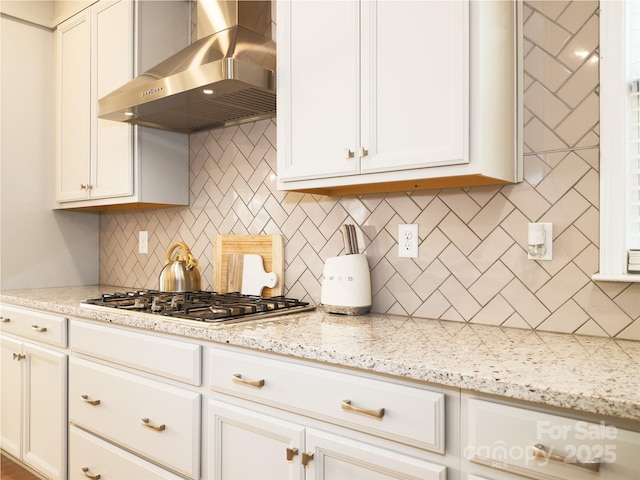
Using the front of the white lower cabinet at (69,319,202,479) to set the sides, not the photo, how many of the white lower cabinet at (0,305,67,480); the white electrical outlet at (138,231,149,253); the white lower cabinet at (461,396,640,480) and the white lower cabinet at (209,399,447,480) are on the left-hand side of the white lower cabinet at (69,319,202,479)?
2

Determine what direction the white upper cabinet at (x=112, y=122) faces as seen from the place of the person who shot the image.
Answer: facing the viewer and to the left of the viewer

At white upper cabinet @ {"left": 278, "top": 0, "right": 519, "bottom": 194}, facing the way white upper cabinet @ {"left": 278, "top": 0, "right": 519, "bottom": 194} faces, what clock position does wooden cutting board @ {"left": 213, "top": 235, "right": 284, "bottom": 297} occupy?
The wooden cutting board is roughly at 3 o'clock from the white upper cabinet.

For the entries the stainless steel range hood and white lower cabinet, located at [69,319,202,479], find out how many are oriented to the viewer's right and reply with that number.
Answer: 0

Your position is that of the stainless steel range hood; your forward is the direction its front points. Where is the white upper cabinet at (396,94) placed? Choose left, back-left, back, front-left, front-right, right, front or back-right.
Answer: left

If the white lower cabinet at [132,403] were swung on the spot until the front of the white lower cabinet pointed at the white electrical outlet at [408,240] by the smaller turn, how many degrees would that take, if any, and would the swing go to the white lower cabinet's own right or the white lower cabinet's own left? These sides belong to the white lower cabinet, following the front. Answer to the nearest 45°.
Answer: approximately 135° to the white lower cabinet's own left

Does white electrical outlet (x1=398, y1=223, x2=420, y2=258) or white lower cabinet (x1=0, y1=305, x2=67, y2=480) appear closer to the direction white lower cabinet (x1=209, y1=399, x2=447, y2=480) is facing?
the white lower cabinet

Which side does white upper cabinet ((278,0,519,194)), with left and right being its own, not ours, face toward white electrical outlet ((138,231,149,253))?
right

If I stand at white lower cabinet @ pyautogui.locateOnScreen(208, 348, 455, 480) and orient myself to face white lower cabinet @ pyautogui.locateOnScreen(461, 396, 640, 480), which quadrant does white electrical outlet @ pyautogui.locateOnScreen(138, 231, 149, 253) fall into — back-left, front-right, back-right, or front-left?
back-left

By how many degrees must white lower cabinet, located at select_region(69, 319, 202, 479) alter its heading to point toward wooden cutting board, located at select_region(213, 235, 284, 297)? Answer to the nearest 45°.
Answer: approximately 180°
